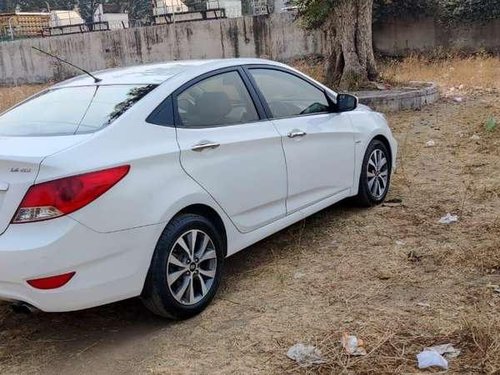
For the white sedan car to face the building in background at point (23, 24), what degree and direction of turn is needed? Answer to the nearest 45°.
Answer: approximately 45° to its left

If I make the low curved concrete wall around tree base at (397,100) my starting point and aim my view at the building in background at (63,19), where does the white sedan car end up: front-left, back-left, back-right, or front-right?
back-left

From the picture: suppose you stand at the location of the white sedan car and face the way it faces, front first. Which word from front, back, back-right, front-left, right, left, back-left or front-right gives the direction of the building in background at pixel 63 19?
front-left

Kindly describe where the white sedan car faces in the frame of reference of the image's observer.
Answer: facing away from the viewer and to the right of the viewer

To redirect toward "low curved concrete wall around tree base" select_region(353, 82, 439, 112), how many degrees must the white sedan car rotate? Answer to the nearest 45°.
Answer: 0° — it already faces it

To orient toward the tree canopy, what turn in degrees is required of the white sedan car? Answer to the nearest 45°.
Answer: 0° — it already faces it

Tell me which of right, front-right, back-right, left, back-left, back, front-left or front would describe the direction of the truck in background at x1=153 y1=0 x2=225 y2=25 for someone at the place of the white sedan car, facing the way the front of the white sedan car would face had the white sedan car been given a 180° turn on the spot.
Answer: back-right

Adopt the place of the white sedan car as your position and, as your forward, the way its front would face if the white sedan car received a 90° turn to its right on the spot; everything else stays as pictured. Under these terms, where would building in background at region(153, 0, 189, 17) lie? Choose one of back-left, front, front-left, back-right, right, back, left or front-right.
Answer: back-left
